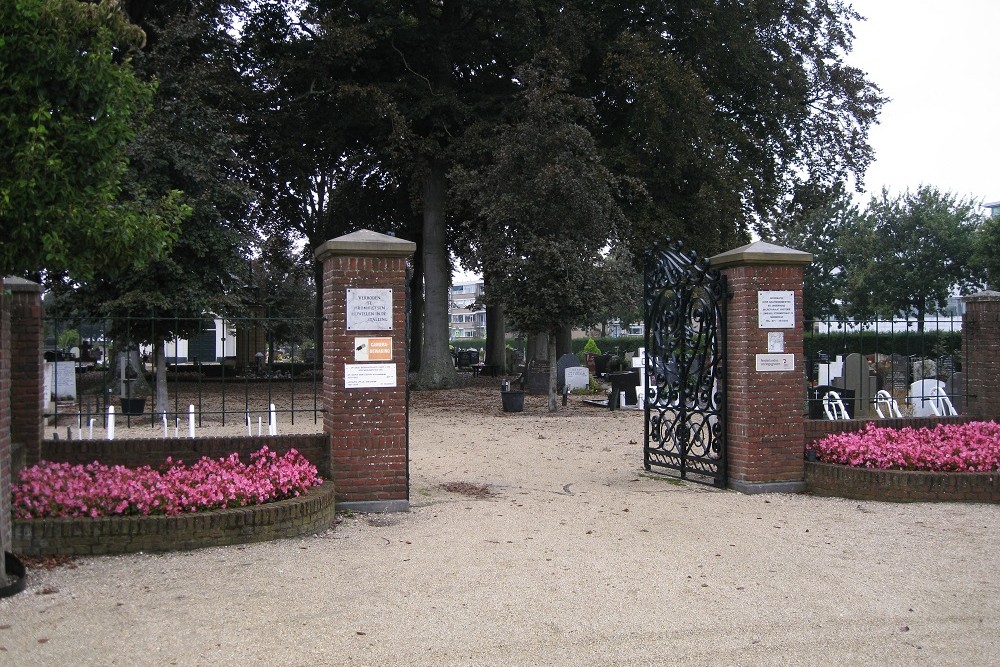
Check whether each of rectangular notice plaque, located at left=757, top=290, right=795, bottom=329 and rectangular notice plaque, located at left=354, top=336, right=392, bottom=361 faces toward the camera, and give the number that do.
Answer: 2

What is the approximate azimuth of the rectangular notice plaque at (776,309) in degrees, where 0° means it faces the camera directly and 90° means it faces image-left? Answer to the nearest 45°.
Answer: approximately 0°

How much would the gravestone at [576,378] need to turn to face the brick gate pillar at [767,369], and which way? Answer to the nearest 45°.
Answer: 0° — it already faces it

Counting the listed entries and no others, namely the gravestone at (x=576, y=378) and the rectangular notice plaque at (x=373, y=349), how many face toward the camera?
2

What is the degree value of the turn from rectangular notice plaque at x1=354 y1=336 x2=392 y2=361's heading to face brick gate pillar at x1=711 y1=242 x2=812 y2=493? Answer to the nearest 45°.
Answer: approximately 90° to its left

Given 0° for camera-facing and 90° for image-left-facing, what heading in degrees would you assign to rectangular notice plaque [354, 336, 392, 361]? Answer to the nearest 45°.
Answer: approximately 0°

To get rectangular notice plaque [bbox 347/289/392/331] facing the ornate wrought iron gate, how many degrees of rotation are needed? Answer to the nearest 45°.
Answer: approximately 135° to its left

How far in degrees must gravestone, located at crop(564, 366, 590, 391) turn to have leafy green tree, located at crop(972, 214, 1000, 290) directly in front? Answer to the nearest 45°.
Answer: approximately 135° to its left

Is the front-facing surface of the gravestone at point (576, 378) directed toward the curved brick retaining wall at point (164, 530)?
yes

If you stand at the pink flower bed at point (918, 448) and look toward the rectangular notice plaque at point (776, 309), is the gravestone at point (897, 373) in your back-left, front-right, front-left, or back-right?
back-right

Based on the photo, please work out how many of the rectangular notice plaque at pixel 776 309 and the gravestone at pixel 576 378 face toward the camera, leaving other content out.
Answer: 2
